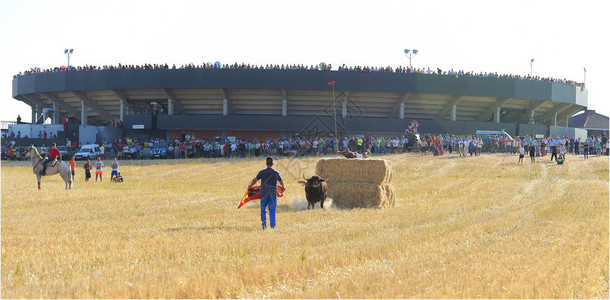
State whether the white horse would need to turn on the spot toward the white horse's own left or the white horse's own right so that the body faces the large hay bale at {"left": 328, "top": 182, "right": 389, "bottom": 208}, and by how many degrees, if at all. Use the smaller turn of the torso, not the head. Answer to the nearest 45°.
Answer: approximately 135° to the white horse's own left

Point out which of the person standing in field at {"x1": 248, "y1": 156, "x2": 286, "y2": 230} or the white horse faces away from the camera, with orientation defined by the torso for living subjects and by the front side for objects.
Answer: the person standing in field

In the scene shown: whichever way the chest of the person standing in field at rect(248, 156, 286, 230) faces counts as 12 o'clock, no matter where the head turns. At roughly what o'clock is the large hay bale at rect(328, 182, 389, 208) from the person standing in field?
The large hay bale is roughly at 1 o'clock from the person standing in field.

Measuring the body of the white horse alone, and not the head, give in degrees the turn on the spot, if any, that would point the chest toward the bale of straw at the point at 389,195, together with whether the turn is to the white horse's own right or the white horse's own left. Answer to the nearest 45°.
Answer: approximately 135° to the white horse's own left

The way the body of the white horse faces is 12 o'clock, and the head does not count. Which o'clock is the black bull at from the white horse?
The black bull is roughly at 8 o'clock from the white horse.

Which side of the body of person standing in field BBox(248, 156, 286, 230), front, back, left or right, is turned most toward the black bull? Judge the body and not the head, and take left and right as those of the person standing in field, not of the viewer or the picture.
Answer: front

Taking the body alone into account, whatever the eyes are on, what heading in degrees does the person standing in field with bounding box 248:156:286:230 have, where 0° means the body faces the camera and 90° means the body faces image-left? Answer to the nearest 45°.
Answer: approximately 180°

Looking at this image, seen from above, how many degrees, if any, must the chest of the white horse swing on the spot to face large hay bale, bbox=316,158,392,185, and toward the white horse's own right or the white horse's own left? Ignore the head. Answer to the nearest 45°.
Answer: approximately 135° to the white horse's own left

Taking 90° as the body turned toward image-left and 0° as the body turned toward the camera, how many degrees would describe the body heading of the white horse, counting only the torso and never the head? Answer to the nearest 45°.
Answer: approximately 90°

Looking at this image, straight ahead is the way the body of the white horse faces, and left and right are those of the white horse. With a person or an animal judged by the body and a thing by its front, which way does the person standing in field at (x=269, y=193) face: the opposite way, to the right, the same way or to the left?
to the right

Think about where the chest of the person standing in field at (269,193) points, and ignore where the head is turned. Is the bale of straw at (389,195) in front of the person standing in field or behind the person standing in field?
in front

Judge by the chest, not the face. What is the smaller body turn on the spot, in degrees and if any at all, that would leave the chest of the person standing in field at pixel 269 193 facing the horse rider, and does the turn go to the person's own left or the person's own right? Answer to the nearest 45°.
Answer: approximately 45° to the person's own left

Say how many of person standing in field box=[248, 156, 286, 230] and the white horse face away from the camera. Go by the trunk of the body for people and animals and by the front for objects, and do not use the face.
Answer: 1

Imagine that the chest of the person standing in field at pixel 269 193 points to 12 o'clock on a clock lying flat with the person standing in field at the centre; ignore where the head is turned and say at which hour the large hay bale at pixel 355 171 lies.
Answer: The large hay bale is roughly at 1 o'clock from the person standing in field.

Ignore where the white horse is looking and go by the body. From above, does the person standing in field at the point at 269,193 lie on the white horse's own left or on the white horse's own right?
on the white horse's own left
